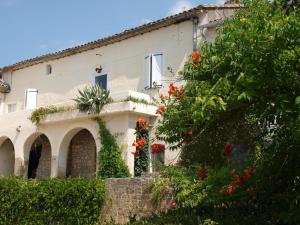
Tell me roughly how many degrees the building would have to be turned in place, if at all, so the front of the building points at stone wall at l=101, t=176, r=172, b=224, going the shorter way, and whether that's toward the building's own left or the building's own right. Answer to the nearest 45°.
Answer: approximately 45° to the building's own left

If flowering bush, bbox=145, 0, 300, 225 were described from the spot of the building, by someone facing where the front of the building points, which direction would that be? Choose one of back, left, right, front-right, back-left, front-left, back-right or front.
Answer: front-left

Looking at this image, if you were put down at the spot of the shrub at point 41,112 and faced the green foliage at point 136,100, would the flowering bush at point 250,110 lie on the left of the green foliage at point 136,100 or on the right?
right

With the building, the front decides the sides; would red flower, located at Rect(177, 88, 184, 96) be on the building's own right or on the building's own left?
on the building's own left

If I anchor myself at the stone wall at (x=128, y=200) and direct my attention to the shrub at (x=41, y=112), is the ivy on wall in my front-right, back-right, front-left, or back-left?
front-right

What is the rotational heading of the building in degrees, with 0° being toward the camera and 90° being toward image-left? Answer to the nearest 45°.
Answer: approximately 45°

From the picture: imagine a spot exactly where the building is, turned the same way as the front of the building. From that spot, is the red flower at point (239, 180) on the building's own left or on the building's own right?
on the building's own left
